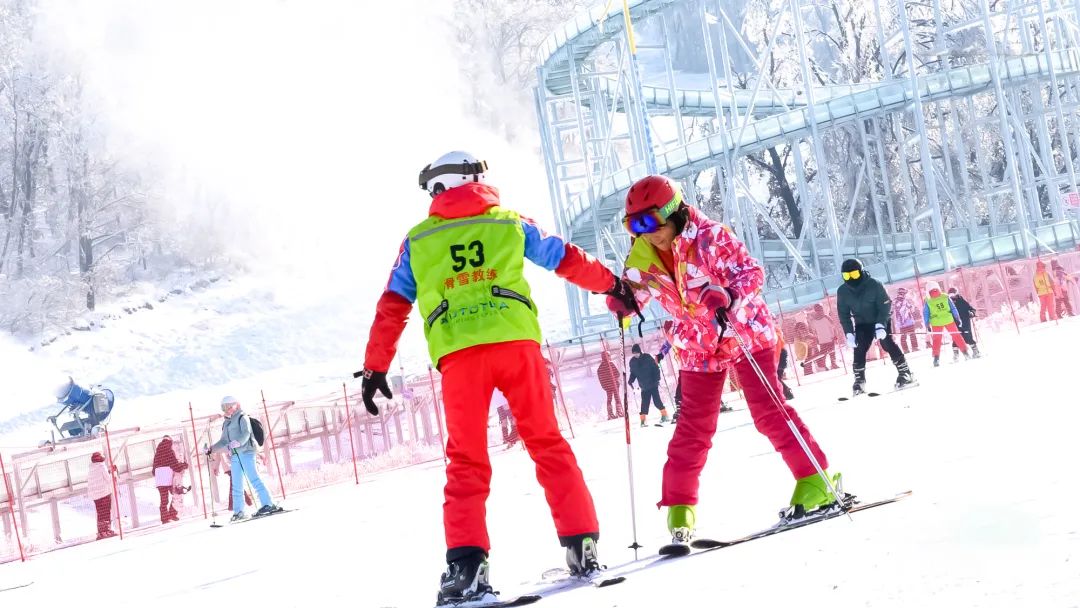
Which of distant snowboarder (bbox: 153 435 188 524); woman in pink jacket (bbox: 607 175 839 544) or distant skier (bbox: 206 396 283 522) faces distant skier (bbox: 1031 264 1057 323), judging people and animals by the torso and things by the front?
distant snowboarder (bbox: 153 435 188 524)

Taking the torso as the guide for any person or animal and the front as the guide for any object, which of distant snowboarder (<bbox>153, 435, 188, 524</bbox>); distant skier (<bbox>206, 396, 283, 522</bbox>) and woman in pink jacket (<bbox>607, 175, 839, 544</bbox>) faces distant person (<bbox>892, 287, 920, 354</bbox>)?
distant snowboarder (<bbox>153, 435, 188, 524</bbox>)

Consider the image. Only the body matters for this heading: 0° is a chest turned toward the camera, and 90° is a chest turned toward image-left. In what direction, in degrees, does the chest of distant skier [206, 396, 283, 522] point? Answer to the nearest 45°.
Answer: approximately 45°

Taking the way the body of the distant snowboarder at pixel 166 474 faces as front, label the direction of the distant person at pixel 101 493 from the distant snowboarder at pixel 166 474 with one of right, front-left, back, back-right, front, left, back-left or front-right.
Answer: back-right

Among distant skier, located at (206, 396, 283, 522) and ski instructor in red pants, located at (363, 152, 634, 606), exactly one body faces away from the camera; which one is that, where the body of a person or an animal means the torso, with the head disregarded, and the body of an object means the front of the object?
the ski instructor in red pants

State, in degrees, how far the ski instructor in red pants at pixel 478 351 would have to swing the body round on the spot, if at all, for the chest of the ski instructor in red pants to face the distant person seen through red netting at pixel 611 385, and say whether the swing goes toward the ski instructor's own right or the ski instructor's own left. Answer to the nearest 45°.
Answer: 0° — they already face them

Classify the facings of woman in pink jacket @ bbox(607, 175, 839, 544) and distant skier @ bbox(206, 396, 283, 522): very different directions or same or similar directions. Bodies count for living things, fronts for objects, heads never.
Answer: same or similar directions

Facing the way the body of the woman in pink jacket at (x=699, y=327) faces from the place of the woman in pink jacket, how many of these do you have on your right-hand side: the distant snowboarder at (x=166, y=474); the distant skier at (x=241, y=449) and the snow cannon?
3

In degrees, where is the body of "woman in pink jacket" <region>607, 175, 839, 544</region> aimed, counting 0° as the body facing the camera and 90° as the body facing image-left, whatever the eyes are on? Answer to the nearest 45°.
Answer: approximately 45°

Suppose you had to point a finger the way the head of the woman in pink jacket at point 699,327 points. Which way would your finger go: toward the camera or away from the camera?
toward the camera

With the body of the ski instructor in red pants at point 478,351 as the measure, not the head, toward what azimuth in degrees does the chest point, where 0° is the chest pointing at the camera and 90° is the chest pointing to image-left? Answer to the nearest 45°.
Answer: approximately 180°
